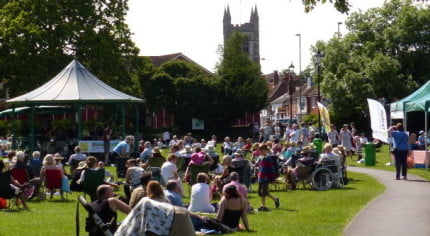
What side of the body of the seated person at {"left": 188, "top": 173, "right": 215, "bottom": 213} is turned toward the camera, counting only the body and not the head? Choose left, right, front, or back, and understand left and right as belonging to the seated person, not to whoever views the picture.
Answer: back

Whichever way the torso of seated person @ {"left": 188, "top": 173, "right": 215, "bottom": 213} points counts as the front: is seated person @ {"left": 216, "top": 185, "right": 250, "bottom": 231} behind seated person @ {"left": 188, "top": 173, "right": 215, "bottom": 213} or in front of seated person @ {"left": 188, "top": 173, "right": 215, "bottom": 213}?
behind

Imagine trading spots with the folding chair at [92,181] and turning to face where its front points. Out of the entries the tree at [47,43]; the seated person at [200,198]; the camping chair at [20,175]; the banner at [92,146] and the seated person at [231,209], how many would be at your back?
2

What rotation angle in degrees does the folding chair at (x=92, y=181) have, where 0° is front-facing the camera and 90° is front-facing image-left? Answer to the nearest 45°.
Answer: approximately 135°

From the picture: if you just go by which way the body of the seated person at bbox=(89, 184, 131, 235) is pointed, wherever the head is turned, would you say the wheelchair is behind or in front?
in front

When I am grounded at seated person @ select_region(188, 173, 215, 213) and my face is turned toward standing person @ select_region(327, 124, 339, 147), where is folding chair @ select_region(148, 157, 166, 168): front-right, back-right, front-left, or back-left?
front-left

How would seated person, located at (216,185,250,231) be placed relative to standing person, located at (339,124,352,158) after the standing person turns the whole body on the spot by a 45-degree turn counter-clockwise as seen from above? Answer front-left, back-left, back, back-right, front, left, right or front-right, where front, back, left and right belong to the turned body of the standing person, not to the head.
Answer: front-right

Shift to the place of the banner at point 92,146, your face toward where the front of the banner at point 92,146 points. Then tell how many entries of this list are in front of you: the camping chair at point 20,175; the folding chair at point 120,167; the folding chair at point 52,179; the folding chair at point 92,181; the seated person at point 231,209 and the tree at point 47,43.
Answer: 5

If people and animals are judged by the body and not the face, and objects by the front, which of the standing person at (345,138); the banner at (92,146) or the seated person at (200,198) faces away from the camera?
the seated person

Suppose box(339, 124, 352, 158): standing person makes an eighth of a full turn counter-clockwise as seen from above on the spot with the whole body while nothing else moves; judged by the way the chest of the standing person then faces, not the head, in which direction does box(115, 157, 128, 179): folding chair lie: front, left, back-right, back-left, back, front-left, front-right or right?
right

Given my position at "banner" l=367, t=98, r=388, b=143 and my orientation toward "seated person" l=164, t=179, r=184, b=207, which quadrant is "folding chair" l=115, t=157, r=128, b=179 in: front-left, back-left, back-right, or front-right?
front-right

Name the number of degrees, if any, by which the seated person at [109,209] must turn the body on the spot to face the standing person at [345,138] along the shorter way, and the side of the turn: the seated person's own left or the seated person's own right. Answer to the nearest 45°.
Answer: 0° — they already face them

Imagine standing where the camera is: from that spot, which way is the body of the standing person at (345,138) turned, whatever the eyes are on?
toward the camera

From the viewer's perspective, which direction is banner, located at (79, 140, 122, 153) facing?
toward the camera
